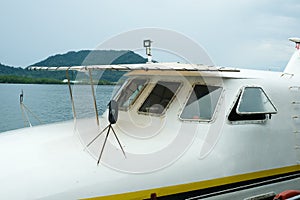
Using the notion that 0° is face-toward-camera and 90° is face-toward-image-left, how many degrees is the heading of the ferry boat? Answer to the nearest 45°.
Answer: approximately 45°
